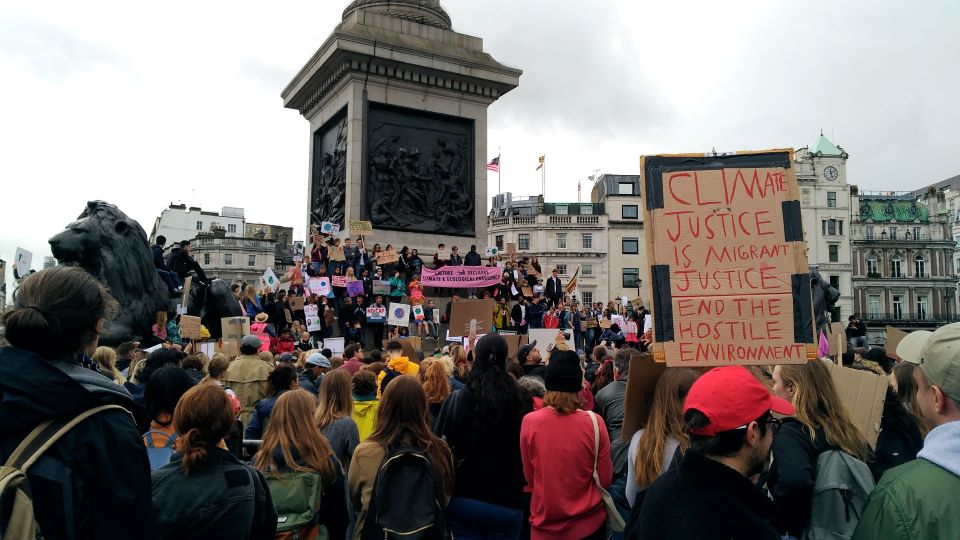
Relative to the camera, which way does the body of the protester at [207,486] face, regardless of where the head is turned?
away from the camera

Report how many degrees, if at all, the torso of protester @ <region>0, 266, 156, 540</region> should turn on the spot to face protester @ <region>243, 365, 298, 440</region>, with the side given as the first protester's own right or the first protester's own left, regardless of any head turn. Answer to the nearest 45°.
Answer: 0° — they already face them

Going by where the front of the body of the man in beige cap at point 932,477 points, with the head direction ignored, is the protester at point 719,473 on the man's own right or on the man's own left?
on the man's own left

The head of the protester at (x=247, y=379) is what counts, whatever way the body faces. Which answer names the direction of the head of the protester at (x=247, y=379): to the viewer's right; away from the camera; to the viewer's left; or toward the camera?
away from the camera

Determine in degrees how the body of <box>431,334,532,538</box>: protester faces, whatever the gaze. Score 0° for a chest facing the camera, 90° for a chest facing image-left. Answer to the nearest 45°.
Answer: approximately 180°

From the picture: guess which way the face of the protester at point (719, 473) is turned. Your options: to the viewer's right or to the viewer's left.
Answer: to the viewer's right

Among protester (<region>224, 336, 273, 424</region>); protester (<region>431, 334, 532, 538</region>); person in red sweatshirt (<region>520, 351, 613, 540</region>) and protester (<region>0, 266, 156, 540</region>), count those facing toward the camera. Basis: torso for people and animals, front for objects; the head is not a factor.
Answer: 0

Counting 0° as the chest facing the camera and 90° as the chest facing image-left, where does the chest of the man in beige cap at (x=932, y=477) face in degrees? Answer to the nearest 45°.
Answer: approximately 135°

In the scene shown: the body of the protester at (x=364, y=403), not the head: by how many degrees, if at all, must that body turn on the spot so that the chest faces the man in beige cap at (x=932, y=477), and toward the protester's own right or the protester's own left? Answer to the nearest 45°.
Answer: approximately 135° to the protester's own right

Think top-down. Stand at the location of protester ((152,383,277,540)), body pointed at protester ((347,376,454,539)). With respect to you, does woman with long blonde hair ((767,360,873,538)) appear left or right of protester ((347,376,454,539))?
right

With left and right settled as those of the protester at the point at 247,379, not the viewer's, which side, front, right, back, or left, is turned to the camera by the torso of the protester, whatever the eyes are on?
back

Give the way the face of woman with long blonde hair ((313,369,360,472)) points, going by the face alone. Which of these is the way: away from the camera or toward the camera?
away from the camera

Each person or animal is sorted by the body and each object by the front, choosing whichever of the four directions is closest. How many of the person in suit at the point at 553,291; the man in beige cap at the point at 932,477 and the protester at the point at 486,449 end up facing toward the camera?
1

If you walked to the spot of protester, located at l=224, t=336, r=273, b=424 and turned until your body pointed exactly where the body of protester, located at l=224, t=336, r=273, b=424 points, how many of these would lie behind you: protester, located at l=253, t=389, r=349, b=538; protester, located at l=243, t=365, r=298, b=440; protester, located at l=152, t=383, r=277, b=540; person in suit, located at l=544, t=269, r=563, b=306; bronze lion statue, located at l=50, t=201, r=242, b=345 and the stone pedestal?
3

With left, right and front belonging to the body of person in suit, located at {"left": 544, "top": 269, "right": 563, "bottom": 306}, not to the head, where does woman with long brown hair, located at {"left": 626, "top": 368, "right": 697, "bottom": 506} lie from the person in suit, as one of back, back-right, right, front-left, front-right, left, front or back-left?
front

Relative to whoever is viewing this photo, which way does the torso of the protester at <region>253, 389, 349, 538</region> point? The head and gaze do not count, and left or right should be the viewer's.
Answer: facing away from the viewer

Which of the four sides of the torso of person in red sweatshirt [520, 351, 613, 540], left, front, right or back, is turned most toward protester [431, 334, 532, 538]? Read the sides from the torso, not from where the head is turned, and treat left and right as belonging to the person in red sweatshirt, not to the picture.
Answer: left

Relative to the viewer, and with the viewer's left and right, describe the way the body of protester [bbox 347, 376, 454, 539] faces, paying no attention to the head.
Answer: facing away from the viewer

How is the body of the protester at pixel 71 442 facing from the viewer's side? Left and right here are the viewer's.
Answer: facing away from the viewer and to the right of the viewer

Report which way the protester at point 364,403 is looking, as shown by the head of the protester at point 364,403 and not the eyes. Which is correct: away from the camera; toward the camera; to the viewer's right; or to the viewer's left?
away from the camera

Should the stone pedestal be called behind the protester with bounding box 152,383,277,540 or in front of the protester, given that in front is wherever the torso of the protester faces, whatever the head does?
in front
